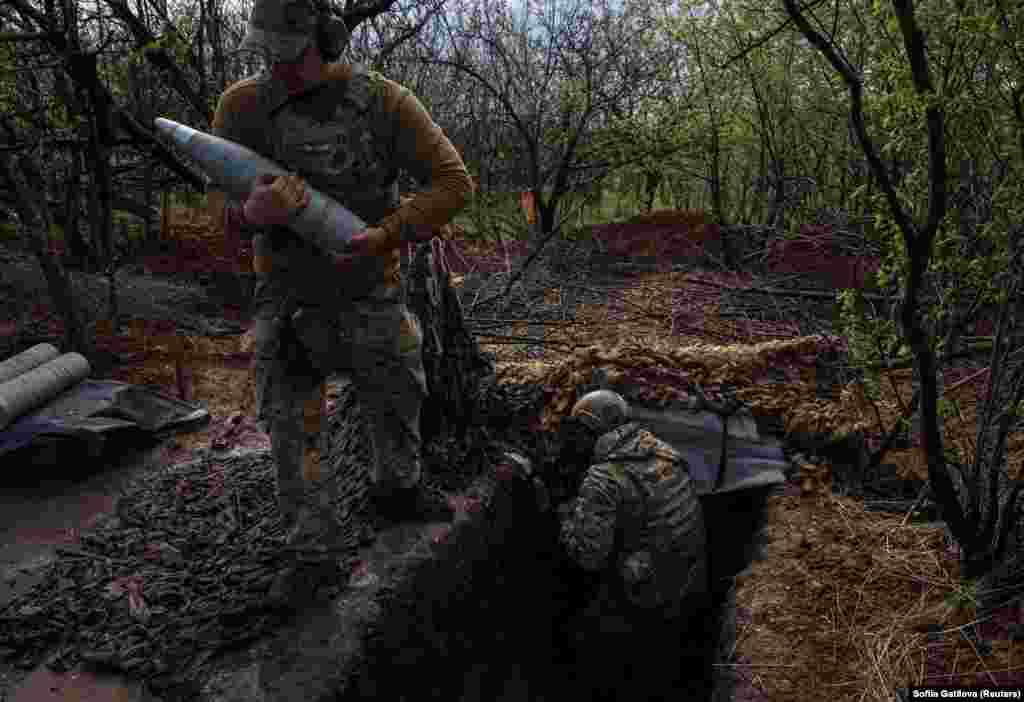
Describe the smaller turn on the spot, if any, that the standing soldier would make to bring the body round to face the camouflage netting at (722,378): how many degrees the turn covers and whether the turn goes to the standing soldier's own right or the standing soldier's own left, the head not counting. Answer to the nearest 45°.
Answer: approximately 135° to the standing soldier's own left

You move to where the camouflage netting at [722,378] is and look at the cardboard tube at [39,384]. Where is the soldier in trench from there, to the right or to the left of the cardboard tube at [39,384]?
left

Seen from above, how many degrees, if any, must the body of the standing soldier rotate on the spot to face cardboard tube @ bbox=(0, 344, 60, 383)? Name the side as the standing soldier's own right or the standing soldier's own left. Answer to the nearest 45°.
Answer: approximately 135° to the standing soldier's own right

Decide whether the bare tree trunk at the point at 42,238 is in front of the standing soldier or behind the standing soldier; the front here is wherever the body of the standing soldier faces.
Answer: behind

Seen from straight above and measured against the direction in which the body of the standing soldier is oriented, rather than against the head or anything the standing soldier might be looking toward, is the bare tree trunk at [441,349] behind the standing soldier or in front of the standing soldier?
behind

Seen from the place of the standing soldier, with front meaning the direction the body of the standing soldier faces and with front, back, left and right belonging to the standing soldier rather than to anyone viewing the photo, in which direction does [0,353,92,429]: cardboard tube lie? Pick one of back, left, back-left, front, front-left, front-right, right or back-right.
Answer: back-right

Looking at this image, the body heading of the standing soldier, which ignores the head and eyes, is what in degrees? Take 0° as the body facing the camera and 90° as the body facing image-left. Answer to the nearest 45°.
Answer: approximately 0°

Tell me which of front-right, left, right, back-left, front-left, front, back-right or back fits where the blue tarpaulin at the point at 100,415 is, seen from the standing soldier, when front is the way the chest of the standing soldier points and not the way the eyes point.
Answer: back-right

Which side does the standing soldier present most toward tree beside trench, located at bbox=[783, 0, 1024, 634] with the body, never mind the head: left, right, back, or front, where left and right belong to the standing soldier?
left
